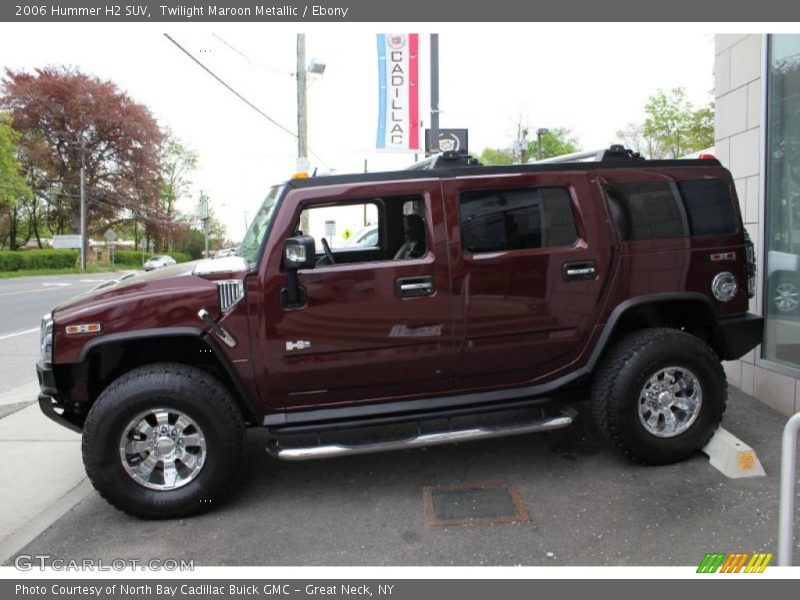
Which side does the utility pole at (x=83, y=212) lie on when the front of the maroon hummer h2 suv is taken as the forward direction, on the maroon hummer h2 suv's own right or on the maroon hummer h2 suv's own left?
on the maroon hummer h2 suv's own right

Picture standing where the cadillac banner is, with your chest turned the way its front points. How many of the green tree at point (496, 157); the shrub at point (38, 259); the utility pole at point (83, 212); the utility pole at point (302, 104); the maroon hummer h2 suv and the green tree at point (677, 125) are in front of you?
1

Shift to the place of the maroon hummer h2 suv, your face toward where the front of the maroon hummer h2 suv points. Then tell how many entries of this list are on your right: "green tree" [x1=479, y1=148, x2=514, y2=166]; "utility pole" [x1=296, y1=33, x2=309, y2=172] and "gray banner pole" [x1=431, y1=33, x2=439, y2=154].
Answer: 3

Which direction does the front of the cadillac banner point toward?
toward the camera

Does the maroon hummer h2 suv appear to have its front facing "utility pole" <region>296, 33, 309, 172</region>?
no

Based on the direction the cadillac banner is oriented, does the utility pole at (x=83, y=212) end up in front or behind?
behind

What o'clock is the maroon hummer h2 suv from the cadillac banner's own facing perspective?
The maroon hummer h2 suv is roughly at 12 o'clock from the cadillac banner.

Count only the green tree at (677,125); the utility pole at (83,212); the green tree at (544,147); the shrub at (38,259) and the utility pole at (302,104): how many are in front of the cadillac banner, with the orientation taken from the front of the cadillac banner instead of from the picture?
0

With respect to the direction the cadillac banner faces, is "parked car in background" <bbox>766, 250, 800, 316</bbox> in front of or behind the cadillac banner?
in front

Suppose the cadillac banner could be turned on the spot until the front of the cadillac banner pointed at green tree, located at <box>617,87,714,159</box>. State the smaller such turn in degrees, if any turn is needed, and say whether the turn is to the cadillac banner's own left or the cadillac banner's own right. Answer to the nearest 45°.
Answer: approximately 135° to the cadillac banner's own left

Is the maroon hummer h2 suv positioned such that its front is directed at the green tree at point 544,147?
no

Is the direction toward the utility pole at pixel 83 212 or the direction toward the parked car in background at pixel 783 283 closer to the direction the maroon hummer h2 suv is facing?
the utility pole

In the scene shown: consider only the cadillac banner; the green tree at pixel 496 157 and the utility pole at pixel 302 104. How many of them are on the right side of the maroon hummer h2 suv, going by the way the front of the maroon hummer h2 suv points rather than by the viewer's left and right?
3

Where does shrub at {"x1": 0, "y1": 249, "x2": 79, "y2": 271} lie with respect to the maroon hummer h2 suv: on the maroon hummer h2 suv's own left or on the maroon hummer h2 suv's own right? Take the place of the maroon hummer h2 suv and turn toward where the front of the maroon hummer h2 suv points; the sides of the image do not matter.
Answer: on the maroon hummer h2 suv's own right

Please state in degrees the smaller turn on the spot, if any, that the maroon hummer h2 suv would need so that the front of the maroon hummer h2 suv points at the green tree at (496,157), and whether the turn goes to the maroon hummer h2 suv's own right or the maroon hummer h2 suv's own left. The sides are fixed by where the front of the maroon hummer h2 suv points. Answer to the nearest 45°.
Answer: approximately 90° to the maroon hummer h2 suv's own right

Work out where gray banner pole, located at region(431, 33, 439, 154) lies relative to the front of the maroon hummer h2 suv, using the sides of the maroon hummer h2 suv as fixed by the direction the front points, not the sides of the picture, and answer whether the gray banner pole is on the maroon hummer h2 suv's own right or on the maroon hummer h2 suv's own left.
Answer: on the maroon hummer h2 suv's own right

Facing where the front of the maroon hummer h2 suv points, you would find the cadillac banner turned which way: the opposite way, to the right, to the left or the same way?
to the left

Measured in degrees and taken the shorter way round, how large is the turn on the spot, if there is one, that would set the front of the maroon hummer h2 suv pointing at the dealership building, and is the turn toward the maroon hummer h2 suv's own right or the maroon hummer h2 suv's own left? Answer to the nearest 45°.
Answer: approximately 135° to the maroon hummer h2 suv's own right

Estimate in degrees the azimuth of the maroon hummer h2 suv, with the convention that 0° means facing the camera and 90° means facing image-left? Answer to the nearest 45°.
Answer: approximately 90°

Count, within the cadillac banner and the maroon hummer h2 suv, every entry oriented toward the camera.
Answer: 1
